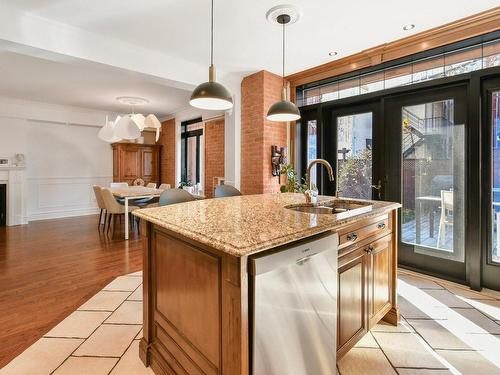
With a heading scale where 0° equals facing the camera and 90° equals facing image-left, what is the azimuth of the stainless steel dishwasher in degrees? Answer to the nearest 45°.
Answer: approximately 315°

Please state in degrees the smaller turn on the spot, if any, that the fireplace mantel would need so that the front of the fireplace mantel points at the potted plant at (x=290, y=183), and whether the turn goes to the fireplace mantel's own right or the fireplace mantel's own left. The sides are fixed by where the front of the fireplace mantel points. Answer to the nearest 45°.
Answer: approximately 45° to the fireplace mantel's own left

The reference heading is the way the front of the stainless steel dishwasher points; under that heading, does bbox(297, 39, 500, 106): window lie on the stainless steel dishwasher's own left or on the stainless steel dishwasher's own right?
on the stainless steel dishwasher's own left

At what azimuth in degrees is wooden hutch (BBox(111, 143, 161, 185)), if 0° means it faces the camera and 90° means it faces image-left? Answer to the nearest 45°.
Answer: approximately 0°

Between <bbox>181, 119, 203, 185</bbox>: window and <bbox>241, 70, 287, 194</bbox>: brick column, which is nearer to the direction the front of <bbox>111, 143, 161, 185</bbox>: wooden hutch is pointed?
the brick column

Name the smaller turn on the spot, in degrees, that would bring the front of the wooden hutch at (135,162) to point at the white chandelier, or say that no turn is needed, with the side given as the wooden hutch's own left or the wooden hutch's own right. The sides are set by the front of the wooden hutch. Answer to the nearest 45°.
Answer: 0° — it already faces it

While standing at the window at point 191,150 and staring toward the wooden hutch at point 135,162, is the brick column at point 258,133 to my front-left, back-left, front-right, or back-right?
back-left
